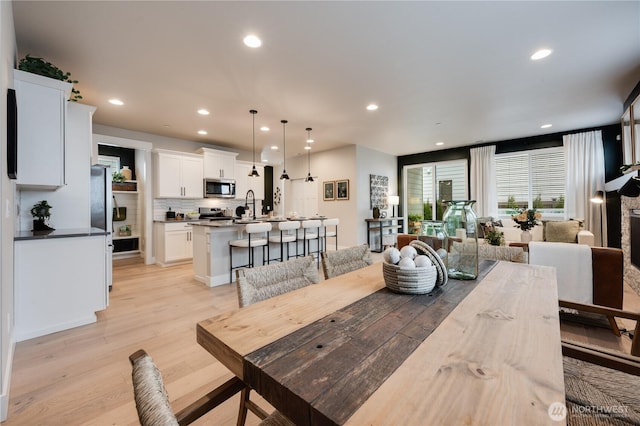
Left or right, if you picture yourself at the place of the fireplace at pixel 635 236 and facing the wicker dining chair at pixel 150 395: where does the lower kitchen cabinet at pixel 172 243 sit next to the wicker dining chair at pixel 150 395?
right

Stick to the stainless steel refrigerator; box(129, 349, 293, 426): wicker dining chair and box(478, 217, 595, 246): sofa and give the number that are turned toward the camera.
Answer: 1

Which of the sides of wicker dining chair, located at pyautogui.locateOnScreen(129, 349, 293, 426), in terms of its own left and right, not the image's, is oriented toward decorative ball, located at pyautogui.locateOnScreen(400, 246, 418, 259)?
front

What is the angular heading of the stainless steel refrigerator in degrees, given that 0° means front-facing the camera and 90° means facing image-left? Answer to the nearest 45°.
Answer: approximately 270°

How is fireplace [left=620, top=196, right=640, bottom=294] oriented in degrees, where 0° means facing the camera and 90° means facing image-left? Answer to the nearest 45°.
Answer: approximately 45°

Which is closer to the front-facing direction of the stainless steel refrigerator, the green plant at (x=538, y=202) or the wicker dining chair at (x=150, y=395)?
the green plant

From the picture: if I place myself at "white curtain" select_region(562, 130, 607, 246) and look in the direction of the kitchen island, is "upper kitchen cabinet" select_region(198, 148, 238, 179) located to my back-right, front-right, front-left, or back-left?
front-right

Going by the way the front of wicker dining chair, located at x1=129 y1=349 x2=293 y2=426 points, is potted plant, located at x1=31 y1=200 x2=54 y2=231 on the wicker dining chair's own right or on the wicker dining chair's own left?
on the wicker dining chair's own left

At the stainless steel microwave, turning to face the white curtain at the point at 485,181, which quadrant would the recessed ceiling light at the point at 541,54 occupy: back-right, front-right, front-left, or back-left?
front-right

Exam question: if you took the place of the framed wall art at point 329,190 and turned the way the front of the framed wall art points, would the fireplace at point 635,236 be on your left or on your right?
on your left

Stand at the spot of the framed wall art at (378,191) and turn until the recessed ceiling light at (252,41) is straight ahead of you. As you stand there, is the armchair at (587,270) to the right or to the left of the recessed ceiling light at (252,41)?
left

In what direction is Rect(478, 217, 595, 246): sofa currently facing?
toward the camera

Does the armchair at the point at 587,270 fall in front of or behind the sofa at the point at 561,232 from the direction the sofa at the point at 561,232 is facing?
in front

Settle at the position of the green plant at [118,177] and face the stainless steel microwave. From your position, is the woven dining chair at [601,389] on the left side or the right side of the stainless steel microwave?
right

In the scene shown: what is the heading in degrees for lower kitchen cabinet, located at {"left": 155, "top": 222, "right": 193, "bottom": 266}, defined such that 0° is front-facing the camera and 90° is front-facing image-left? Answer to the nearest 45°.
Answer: approximately 315°

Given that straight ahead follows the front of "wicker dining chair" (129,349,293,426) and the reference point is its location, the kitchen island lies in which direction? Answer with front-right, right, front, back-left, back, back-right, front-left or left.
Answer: front-left
